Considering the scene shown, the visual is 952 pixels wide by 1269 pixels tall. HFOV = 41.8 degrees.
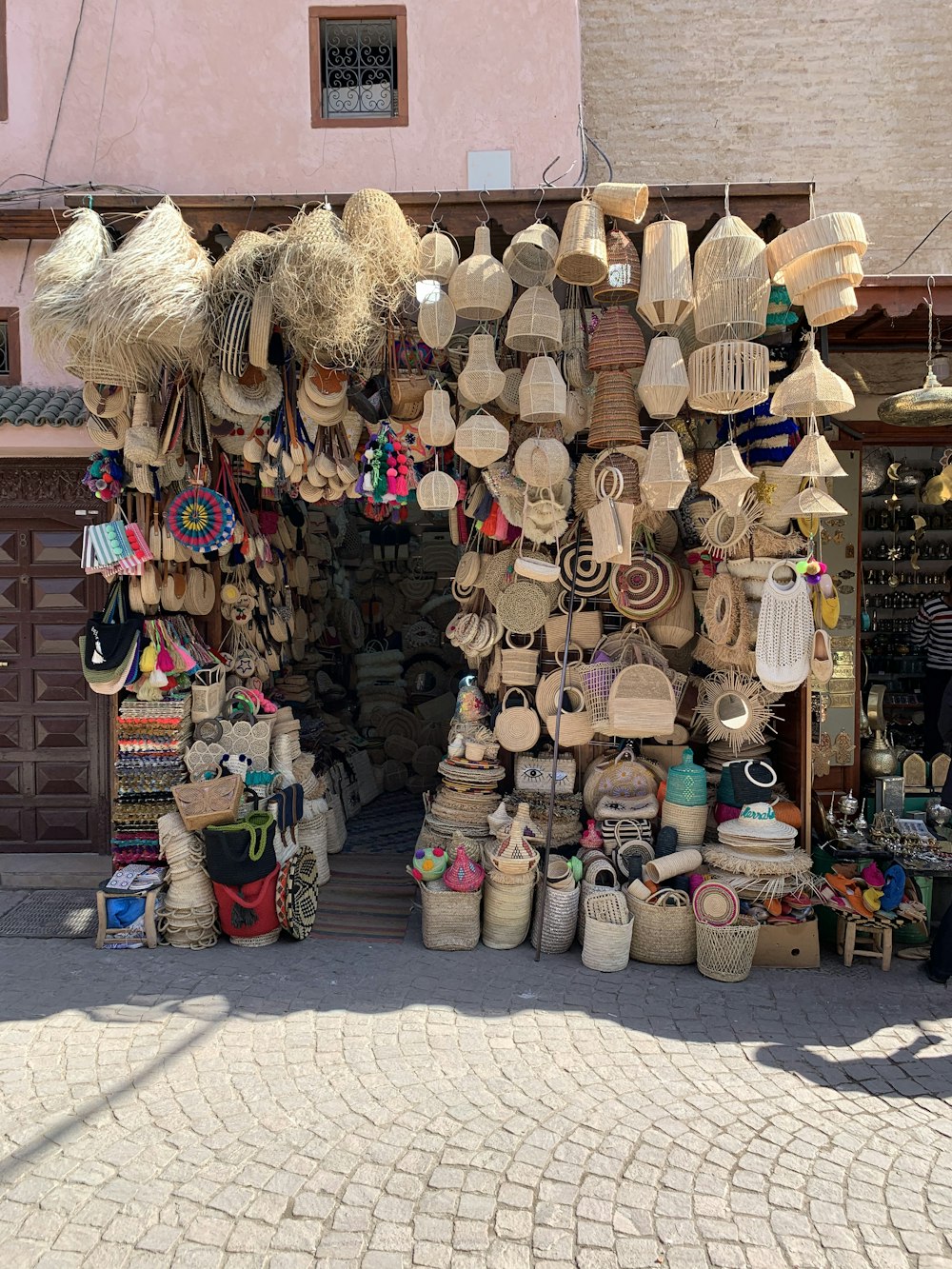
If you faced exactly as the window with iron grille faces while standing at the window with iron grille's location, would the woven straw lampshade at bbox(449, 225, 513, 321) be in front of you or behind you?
in front

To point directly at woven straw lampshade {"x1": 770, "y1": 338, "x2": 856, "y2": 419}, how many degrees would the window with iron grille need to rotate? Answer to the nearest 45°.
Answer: approximately 45° to its left

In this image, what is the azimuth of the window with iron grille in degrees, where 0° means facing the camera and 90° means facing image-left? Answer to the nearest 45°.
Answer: approximately 0°
